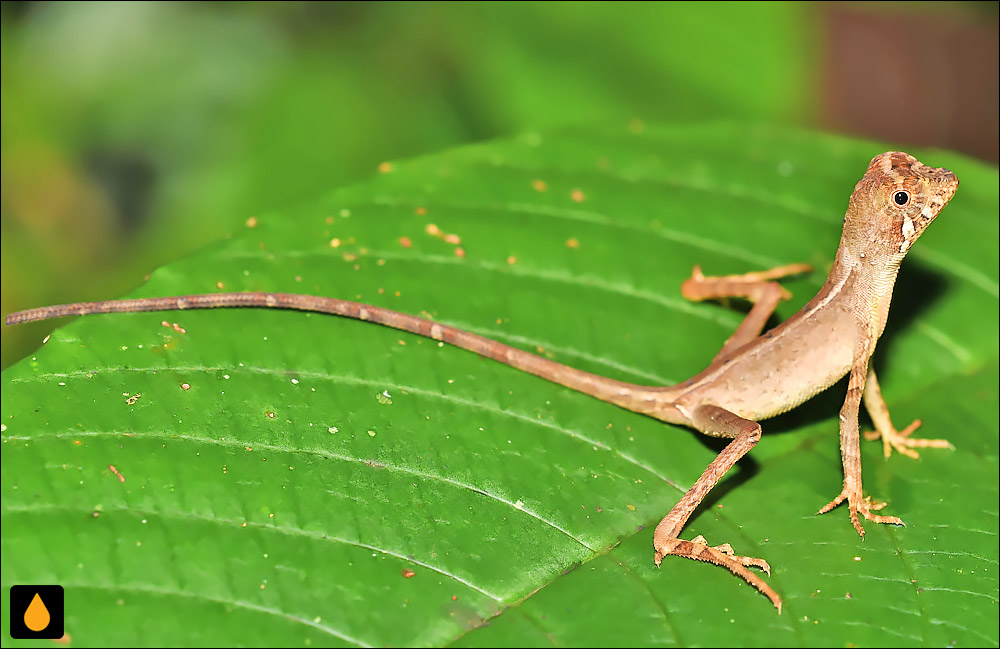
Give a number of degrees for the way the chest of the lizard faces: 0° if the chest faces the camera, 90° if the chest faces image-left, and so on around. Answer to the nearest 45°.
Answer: approximately 270°
